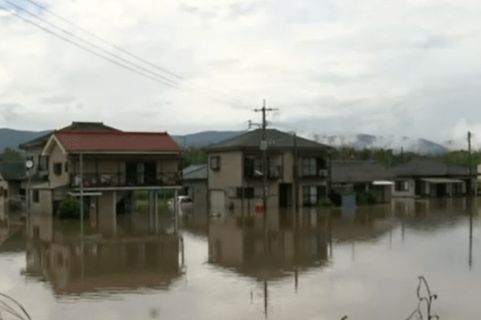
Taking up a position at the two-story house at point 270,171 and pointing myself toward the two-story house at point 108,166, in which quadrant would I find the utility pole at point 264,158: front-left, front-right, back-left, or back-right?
front-left

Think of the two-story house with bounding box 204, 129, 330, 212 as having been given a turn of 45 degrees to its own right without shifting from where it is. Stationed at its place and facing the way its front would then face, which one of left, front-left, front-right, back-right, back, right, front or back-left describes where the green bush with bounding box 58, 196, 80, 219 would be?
front-right

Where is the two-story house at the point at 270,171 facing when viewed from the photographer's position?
facing the viewer and to the right of the viewer

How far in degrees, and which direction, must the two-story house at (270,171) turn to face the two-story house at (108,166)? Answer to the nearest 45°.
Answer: approximately 90° to its right
